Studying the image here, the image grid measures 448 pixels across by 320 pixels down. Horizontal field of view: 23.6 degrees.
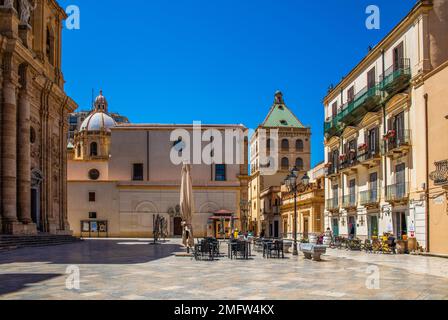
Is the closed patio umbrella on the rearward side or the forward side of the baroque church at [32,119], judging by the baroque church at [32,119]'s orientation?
on the forward side
